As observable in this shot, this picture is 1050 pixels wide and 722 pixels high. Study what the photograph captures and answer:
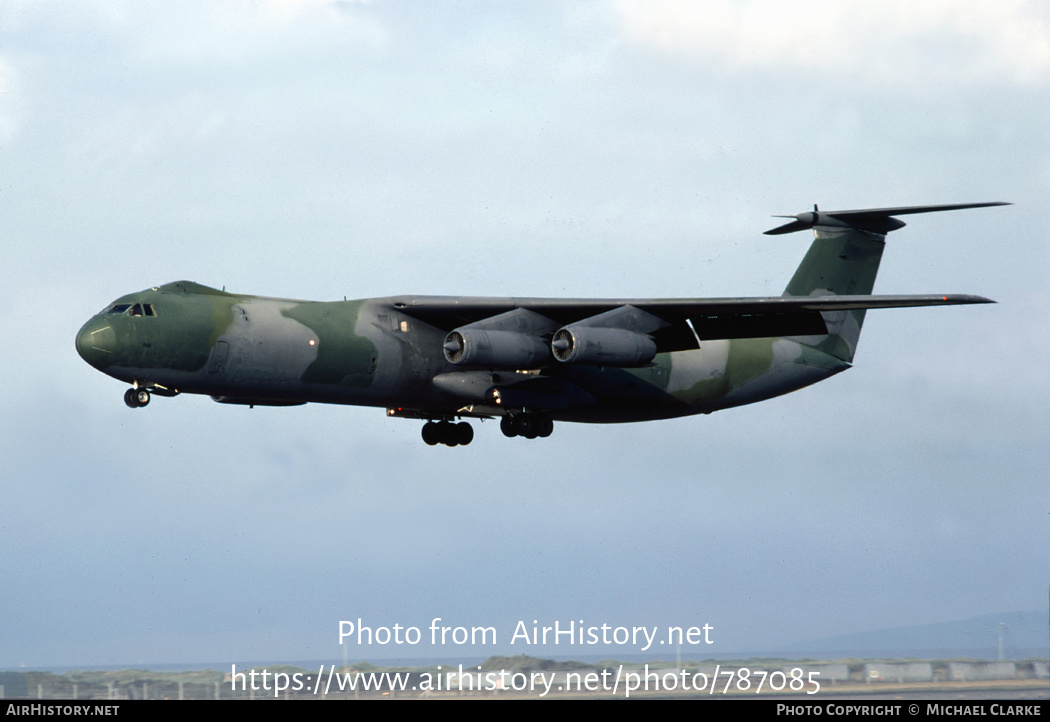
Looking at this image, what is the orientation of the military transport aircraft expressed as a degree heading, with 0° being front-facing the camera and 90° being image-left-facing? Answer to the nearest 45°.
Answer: approximately 45°
